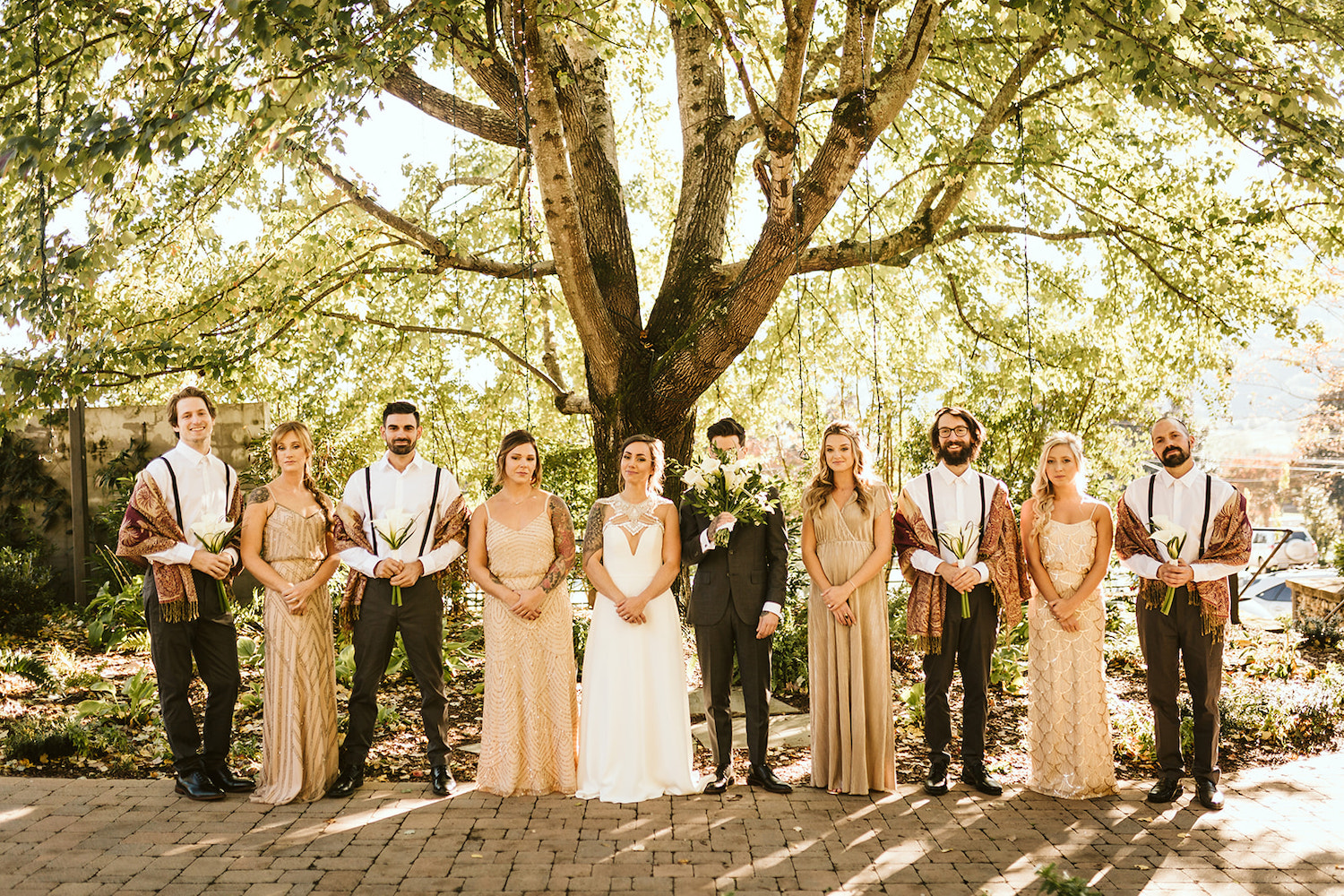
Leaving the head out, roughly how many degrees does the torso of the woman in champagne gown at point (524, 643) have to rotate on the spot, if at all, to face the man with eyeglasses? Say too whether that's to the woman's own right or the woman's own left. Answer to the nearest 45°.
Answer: approximately 90° to the woman's own left

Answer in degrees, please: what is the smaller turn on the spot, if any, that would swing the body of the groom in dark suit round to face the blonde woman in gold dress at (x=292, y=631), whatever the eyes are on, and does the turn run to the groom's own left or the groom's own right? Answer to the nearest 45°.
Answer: approximately 90° to the groom's own right

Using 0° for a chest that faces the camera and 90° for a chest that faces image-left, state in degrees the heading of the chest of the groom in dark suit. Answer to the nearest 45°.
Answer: approximately 0°

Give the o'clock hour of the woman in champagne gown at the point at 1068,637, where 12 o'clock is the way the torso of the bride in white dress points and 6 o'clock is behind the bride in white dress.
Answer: The woman in champagne gown is roughly at 9 o'clock from the bride in white dress.

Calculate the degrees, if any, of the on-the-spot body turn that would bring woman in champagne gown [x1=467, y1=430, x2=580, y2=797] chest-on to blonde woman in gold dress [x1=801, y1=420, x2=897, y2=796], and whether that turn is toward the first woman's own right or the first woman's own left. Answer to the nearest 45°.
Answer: approximately 90° to the first woman's own left

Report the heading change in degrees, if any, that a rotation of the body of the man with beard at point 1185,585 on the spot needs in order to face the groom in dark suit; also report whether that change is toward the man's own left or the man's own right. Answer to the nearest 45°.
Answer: approximately 45° to the man's own right

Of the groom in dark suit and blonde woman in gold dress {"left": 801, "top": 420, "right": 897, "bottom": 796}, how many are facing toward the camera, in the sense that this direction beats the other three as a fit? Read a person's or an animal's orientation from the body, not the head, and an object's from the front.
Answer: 2

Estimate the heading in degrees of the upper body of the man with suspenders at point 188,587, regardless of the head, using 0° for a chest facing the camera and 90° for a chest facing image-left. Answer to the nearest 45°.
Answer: approximately 315°

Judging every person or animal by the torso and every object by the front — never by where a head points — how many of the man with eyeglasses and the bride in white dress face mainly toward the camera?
2

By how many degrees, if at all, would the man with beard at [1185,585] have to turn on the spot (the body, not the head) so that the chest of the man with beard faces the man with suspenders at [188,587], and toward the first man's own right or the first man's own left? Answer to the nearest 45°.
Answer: approximately 45° to the first man's own right
